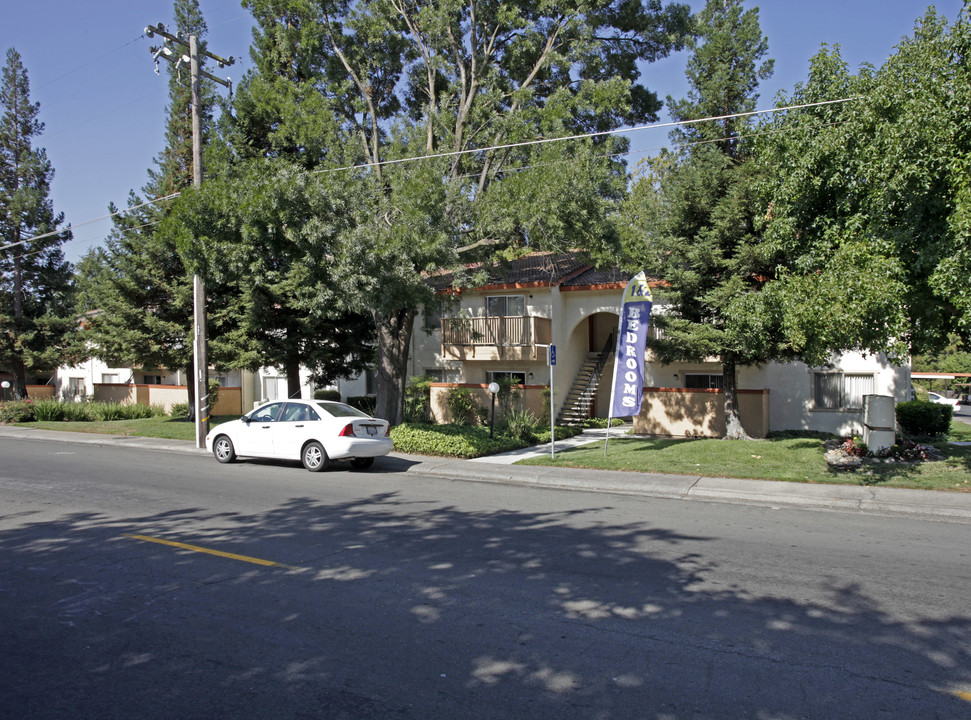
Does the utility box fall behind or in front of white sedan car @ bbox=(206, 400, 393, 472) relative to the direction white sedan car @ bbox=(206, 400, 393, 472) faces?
behind

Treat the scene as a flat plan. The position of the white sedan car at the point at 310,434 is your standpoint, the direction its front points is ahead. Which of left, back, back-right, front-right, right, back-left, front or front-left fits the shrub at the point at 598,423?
right

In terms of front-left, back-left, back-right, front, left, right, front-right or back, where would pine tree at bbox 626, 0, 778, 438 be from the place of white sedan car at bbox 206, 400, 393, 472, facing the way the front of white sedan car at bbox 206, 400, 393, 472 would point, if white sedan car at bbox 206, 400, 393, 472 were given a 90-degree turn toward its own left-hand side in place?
back-left

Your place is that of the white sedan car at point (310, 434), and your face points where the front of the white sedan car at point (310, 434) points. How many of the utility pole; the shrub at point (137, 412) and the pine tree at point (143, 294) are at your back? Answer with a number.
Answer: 0

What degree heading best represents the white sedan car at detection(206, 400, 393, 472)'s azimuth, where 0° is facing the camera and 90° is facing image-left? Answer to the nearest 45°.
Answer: approximately 135°

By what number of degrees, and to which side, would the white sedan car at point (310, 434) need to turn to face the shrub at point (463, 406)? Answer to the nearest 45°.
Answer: approximately 90° to its right

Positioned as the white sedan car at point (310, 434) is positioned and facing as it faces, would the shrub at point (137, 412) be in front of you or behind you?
in front

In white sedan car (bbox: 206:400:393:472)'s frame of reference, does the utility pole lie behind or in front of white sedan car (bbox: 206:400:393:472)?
in front

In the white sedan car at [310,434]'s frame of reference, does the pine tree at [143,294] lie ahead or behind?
ahead

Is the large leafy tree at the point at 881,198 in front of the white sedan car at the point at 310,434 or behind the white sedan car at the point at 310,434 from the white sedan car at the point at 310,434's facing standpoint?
behind

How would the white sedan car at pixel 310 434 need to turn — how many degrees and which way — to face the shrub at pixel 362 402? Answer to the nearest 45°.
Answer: approximately 45° to its right

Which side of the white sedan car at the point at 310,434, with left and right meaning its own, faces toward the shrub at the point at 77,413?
front
